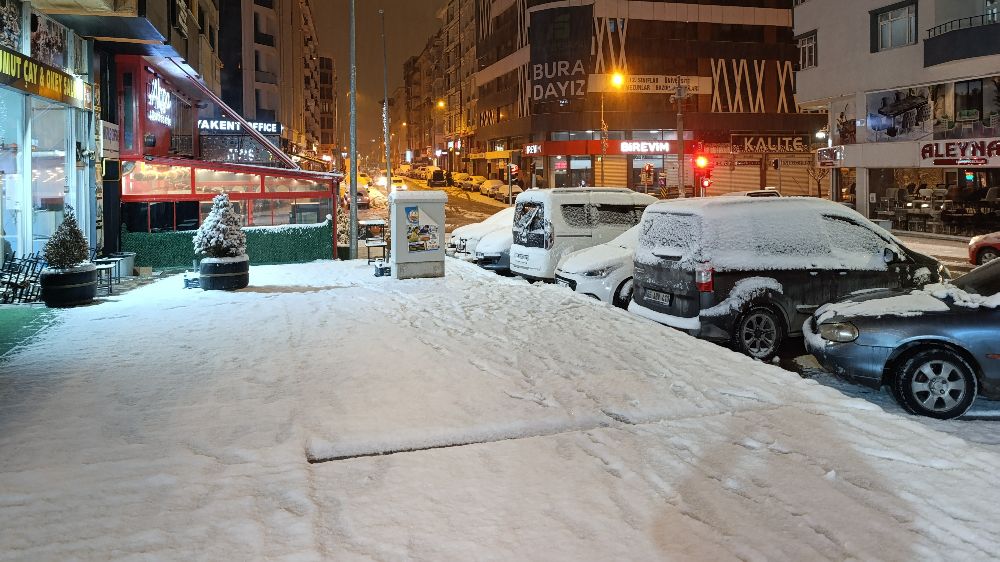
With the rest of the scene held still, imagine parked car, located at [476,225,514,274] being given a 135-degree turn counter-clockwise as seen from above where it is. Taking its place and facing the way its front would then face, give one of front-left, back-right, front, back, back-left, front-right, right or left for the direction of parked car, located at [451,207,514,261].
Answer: left

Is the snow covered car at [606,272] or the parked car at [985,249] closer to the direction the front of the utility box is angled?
the snow covered car

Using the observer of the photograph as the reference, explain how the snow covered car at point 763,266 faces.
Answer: facing away from the viewer and to the right of the viewer

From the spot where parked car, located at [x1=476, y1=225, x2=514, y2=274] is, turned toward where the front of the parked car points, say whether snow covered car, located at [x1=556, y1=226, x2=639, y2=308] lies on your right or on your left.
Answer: on your left

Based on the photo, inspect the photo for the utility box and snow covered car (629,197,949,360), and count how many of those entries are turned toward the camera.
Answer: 1

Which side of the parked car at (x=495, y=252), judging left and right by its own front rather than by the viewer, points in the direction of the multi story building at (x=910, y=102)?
back

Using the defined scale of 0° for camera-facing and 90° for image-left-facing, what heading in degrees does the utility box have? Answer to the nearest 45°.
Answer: approximately 0°

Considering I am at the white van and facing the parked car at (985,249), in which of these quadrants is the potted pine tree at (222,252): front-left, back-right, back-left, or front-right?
back-right
